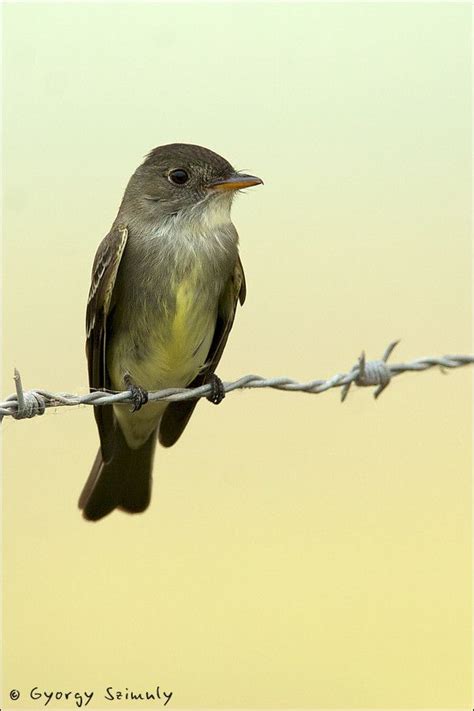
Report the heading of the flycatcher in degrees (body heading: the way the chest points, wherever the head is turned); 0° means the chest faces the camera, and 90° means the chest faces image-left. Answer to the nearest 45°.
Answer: approximately 315°
